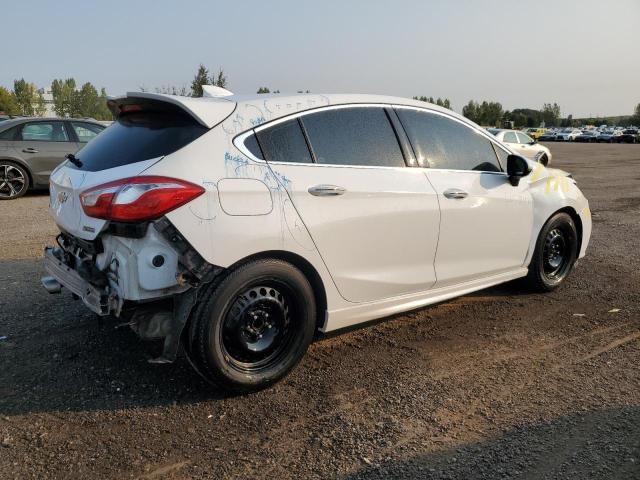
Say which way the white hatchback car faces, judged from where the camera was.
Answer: facing away from the viewer and to the right of the viewer

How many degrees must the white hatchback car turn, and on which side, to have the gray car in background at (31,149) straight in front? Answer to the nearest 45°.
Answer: approximately 90° to its left

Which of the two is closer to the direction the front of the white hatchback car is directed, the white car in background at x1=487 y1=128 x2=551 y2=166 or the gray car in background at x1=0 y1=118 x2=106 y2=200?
the white car in background

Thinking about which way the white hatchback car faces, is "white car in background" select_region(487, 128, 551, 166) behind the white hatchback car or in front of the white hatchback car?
in front
